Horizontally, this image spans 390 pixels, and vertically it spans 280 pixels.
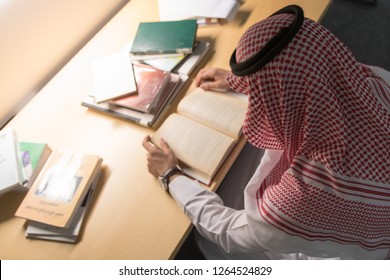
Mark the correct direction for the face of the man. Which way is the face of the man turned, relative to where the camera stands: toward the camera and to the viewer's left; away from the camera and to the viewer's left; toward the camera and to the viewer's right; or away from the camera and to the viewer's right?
away from the camera and to the viewer's left

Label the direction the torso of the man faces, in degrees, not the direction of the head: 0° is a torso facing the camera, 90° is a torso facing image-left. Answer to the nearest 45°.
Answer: approximately 135°

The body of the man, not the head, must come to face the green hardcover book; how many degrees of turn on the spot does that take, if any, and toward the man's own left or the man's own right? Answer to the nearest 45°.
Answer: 0° — they already face it
